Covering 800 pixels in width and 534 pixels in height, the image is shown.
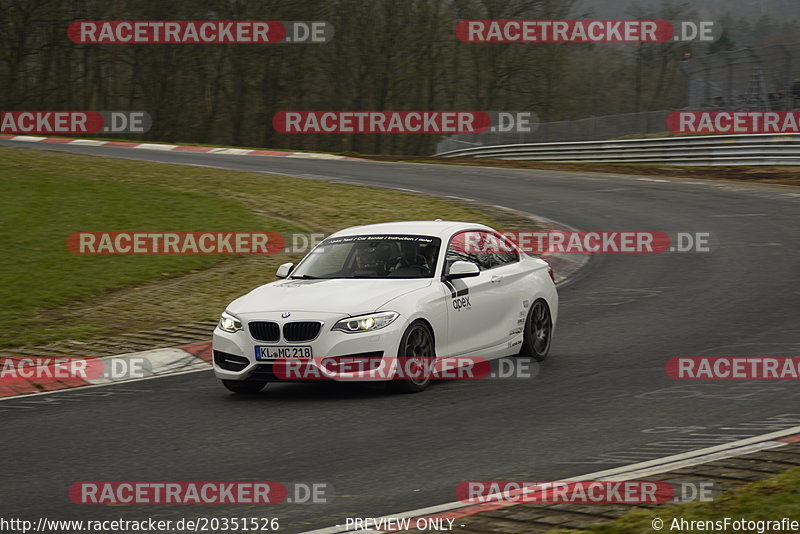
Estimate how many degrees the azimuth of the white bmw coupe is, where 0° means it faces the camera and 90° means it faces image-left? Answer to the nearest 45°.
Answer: approximately 45°

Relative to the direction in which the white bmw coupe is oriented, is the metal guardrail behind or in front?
behind
